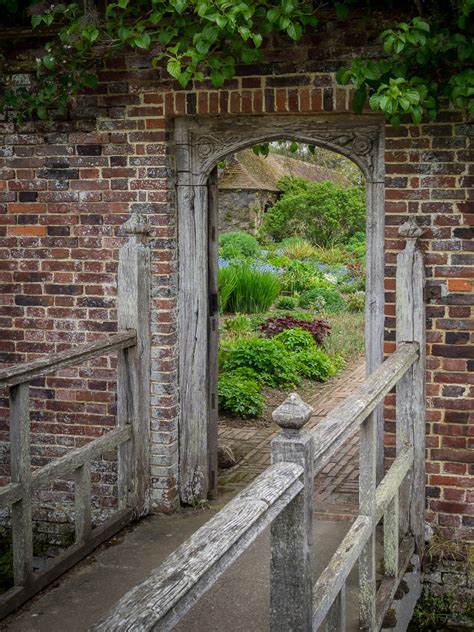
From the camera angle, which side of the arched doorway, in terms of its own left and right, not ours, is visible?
front

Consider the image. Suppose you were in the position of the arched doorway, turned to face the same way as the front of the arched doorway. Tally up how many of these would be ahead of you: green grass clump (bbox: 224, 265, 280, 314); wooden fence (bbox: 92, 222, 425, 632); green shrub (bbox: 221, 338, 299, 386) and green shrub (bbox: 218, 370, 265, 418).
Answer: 1

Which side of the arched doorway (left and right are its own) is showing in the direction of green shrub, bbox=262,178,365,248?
back

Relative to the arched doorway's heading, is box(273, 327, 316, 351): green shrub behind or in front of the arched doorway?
behind

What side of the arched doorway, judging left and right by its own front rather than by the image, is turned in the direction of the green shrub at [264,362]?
back

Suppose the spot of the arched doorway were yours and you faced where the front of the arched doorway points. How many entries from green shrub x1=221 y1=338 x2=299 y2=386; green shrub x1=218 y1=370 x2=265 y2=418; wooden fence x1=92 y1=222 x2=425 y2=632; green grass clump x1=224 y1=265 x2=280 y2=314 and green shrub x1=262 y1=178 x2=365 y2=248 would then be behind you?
4

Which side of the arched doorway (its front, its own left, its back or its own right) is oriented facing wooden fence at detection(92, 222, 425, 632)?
front

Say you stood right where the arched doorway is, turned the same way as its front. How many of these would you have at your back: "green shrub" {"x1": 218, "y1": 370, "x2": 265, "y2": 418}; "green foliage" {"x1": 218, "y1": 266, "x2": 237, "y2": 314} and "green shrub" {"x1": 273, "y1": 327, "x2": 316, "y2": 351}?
3

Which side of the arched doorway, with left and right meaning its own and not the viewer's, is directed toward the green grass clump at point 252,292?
back

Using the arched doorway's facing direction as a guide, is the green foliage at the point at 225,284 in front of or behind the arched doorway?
behind
